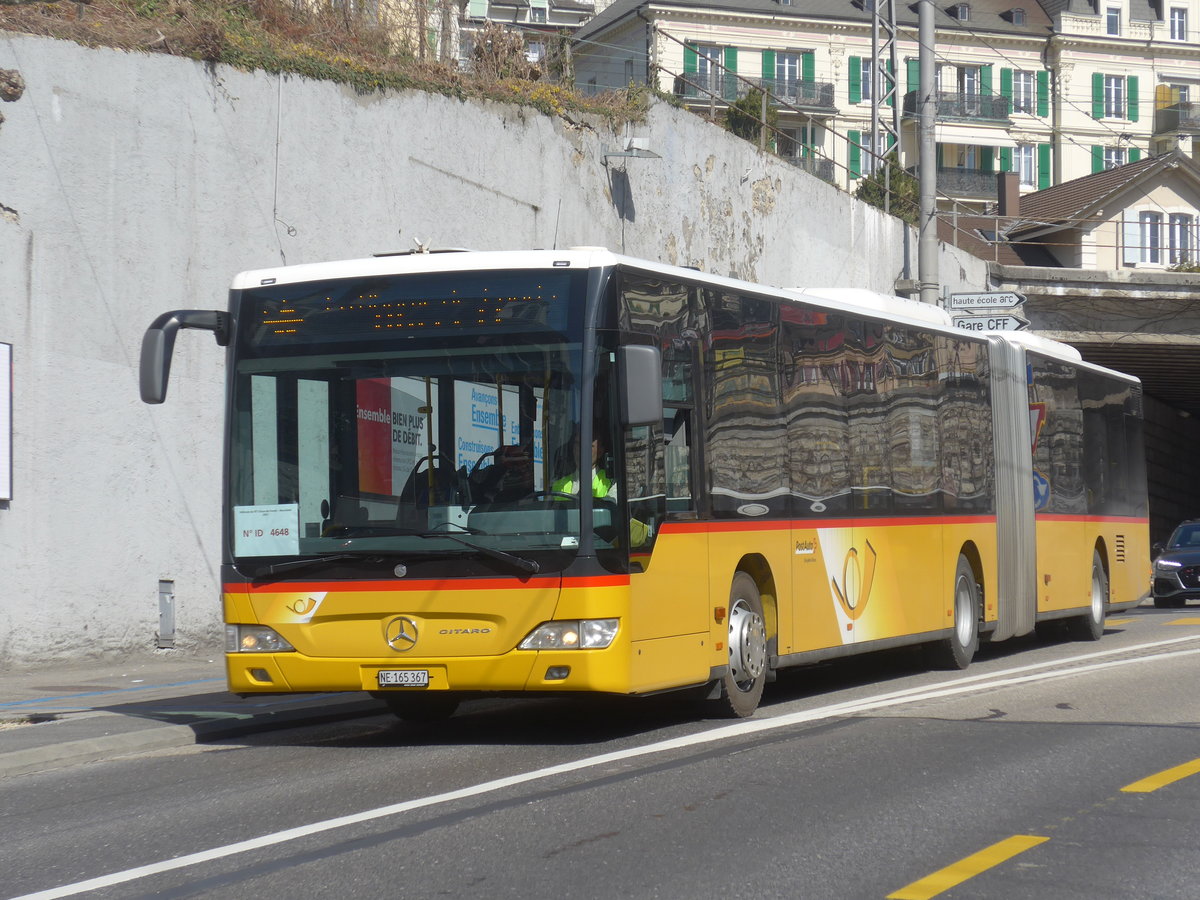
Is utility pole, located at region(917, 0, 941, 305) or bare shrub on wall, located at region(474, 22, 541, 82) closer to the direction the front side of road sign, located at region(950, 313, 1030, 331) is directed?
the bare shrub on wall

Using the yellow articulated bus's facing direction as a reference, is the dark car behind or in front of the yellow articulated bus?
behind

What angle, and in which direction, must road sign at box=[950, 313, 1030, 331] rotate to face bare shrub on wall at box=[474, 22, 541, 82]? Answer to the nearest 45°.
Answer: approximately 90° to its right

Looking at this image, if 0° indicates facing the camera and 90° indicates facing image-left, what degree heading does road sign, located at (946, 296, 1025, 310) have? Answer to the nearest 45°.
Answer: approximately 0°

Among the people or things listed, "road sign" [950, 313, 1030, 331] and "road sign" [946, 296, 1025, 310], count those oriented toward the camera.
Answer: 2

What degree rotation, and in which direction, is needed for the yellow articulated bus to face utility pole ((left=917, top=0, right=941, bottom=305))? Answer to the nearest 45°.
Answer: approximately 135° to its right

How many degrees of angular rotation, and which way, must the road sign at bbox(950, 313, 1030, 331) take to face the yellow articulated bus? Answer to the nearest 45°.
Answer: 0° — it already faces it

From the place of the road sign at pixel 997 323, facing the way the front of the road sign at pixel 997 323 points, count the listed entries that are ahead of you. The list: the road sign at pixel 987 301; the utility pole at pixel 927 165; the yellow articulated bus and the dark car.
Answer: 1
